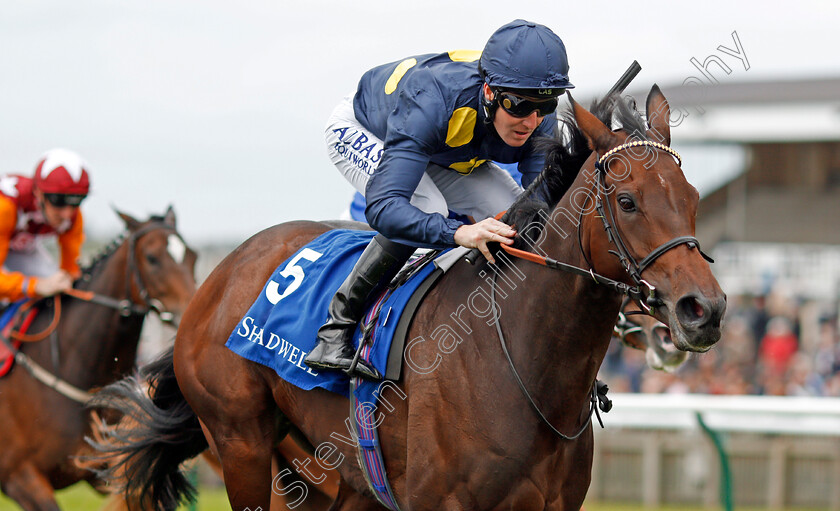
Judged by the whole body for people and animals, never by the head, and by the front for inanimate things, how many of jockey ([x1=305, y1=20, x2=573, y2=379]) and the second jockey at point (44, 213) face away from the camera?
0

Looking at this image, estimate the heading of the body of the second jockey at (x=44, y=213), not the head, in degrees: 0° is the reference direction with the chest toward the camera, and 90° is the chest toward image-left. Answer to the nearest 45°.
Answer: approximately 315°

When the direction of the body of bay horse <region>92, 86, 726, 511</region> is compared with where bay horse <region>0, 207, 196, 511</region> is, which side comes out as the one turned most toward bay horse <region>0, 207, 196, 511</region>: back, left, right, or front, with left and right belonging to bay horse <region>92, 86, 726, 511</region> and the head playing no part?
back

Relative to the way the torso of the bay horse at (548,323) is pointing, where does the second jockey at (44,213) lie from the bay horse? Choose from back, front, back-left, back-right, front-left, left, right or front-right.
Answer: back

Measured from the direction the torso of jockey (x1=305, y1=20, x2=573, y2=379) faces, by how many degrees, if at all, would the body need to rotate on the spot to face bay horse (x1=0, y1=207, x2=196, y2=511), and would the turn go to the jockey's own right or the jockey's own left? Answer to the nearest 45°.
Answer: approximately 180°

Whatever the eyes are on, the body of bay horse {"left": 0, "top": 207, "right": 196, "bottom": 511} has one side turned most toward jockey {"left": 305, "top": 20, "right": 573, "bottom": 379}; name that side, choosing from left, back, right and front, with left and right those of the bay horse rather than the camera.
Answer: front

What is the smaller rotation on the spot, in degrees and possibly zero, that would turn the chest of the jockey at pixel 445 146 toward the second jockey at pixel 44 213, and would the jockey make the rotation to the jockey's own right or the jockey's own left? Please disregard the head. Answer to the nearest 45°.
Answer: approximately 180°

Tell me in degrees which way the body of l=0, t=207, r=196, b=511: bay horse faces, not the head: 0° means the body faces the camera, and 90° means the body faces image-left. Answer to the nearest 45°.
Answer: approximately 315°

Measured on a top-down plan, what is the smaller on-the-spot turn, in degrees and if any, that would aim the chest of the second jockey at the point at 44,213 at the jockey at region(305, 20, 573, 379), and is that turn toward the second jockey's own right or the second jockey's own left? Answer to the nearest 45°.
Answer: approximately 45° to the second jockey's own right

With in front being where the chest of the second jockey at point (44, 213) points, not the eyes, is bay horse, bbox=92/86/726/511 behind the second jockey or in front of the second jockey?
in front

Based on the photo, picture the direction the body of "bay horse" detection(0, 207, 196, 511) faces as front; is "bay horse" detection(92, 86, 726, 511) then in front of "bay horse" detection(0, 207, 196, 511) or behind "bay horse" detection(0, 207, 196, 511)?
in front
